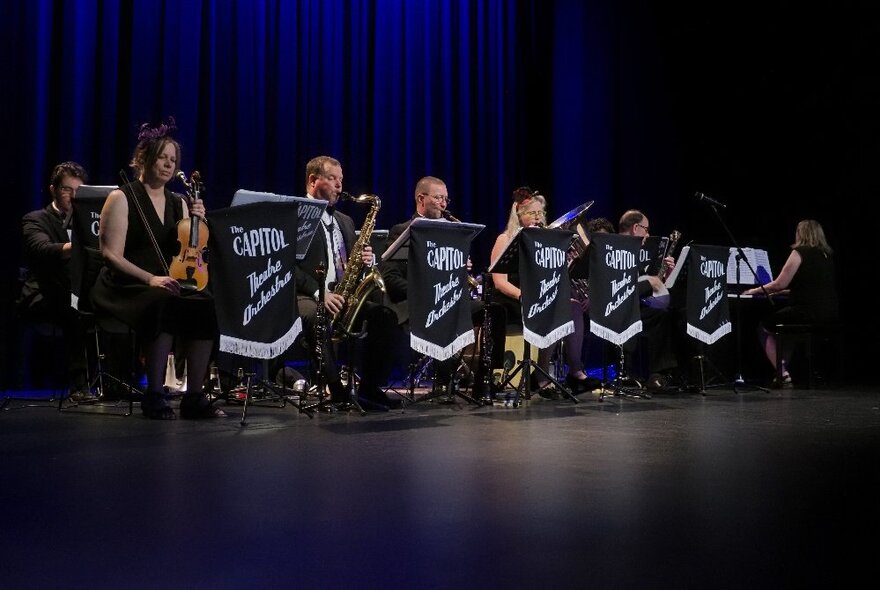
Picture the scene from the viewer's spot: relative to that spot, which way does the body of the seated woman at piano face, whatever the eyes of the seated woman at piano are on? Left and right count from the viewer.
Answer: facing away from the viewer and to the left of the viewer

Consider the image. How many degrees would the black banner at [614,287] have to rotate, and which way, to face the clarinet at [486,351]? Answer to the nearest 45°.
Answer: approximately 45° to its right

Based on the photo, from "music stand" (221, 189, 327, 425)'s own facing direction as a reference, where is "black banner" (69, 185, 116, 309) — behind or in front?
in front

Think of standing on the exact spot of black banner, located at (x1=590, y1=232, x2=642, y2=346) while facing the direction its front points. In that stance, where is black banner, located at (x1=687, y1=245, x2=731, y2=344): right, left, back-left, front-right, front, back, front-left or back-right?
back-left

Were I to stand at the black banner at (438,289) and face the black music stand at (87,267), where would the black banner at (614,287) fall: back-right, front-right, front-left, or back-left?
back-right

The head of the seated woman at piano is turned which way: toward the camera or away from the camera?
away from the camera

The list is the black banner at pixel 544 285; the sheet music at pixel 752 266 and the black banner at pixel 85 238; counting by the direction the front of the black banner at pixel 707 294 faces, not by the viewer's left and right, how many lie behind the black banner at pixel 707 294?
1

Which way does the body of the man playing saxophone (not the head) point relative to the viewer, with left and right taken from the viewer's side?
facing the viewer and to the right of the viewer

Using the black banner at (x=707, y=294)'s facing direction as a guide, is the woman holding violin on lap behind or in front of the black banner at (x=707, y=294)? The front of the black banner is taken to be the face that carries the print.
in front

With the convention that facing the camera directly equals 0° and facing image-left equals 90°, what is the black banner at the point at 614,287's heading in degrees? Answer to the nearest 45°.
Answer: approximately 0°
